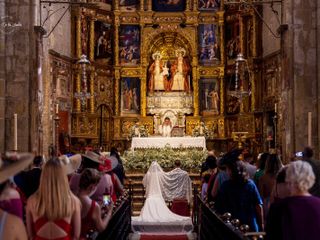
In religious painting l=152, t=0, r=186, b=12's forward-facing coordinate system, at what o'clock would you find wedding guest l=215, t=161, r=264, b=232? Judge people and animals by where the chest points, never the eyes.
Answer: The wedding guest is roughly at 12 o'clock from the religious painting.

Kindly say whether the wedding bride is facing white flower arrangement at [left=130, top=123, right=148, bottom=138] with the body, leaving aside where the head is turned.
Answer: yes

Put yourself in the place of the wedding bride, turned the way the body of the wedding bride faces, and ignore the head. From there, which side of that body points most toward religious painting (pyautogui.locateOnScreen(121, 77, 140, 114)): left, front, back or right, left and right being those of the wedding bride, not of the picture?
front

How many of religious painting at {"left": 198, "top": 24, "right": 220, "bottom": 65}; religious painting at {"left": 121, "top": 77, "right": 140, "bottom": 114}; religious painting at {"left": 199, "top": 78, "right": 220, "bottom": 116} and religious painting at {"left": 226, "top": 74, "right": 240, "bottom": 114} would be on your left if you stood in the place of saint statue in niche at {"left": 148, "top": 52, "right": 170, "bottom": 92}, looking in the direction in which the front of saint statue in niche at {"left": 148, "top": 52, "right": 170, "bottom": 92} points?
3

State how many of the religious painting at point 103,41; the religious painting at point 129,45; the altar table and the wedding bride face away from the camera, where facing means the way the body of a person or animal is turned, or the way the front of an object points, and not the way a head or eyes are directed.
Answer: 1

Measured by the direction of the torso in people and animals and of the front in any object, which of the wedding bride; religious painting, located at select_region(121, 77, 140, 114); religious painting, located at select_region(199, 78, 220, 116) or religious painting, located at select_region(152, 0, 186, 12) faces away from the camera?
the wedding bride

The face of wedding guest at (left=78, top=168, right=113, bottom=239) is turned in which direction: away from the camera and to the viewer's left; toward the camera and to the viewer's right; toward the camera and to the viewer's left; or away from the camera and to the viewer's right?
away from the camera and to the viewer's right

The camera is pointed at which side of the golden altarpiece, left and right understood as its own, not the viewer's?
front

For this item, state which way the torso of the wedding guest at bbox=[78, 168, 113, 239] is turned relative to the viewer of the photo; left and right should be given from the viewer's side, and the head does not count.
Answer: facing away from the viewer and to the right of the viewer

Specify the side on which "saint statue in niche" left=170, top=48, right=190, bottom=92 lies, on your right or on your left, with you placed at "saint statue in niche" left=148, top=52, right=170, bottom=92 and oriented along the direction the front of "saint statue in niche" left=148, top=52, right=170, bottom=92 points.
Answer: on your left

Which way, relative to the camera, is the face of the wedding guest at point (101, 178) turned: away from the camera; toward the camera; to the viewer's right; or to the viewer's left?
away from the camera

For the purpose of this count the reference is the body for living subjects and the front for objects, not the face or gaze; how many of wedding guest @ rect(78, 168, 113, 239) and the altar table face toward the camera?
1

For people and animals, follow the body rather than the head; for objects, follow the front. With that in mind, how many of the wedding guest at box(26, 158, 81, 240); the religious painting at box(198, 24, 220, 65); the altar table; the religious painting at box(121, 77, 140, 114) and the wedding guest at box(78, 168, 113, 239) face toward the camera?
3

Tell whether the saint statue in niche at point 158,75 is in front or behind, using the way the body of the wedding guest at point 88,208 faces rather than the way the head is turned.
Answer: in front

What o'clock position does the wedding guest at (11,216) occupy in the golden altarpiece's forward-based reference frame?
The wedding guest is roughly at 12 o'clock from the golden altarpiece.
